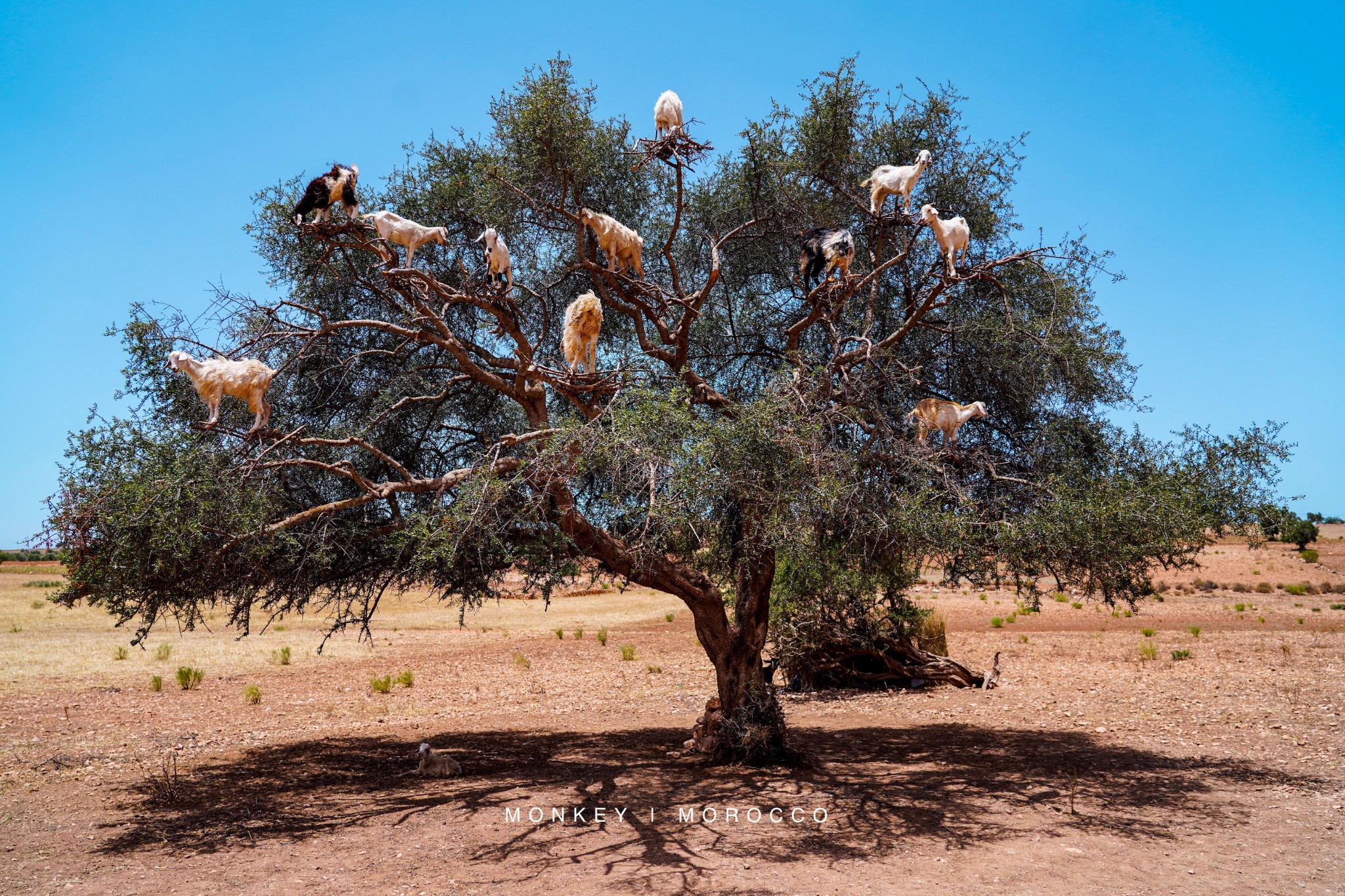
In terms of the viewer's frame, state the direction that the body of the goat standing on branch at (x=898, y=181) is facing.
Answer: to the viewer's right

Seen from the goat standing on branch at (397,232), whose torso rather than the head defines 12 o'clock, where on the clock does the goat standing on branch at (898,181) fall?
the goat standing on branch at (898,181) is roughly at 12 o'clock from the goat standing on branch at (397,232).

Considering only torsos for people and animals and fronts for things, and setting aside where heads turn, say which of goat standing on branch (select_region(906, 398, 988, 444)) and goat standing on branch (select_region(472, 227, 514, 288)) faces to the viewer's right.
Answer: goat standing on branch (select_region(906, 398, 988, 444))

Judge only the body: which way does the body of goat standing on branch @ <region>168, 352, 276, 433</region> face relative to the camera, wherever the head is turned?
to the viewer's left

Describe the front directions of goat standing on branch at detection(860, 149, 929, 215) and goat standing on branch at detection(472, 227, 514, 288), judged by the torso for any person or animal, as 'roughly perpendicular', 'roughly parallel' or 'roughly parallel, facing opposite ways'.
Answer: roughly perpendicular

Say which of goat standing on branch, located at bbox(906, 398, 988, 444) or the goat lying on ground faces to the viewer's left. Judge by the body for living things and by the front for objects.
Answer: the goat lying on ground

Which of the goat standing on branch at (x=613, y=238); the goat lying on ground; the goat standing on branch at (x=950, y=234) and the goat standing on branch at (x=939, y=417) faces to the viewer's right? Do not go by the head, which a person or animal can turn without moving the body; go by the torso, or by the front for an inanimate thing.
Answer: the goat standing on branch at (x=939, y=417)

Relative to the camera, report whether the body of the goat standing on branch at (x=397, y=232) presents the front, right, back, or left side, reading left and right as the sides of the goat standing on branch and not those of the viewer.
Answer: right

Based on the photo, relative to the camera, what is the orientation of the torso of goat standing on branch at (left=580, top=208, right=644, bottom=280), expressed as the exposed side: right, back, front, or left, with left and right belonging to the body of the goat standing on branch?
left

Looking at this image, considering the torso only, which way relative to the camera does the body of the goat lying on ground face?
to the viewer's left

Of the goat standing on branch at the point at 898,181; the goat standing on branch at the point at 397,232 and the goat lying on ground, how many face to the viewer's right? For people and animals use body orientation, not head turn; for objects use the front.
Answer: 2

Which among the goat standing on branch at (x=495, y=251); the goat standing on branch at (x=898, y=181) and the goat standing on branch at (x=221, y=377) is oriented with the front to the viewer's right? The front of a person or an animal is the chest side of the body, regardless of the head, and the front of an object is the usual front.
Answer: the goat standing on branch at (x=898, y=181)

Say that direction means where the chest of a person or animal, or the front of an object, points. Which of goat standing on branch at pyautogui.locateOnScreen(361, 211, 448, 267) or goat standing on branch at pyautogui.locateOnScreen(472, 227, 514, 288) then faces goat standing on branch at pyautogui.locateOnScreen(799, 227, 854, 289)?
goat standing on branch at pyautogui.locateOnScreen(361, 211, 448, 267)

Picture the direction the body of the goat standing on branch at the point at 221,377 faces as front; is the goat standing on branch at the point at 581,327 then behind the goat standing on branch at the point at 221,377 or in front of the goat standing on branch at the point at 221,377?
behind

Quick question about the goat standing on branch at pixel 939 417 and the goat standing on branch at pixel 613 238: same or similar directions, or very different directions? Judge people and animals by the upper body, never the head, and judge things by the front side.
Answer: very different directions

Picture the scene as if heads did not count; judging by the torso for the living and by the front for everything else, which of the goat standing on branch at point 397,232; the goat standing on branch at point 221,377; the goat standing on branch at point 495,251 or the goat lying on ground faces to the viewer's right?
the goat standing on branch at point 397,232
